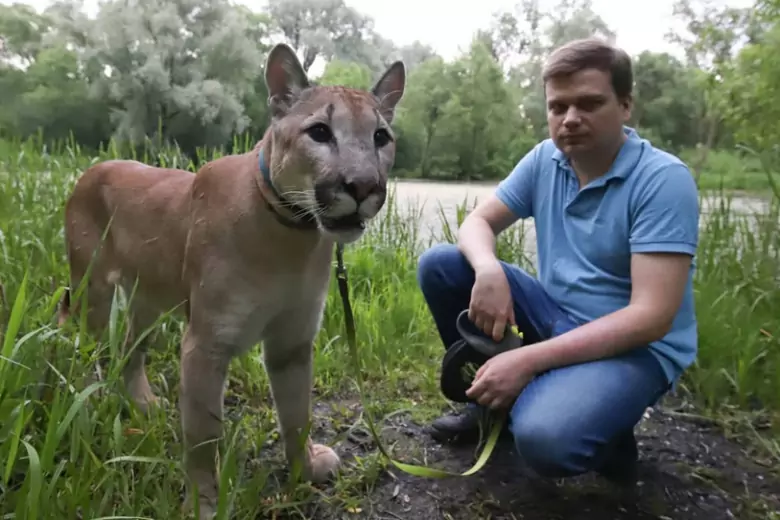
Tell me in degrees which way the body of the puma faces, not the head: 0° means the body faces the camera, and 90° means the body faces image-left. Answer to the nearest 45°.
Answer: approximately 315°

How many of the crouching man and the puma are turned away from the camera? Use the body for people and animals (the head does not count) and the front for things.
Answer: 0

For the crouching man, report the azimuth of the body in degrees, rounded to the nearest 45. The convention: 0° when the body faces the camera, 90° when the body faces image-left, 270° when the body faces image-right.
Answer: approximately 45°

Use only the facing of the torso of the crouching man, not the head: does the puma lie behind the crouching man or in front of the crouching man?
in front
